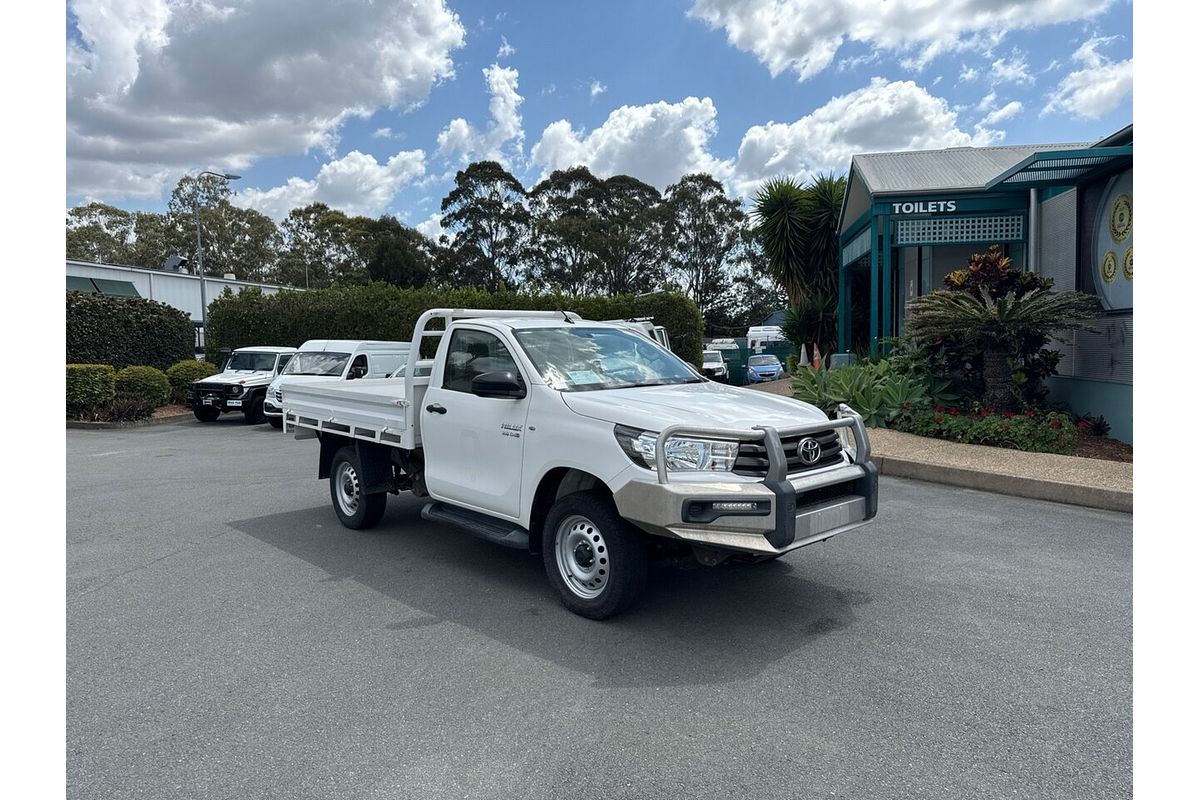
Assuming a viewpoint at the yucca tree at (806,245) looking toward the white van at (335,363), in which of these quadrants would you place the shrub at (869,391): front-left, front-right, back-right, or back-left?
front-left

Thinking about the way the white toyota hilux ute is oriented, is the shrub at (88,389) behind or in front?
behind

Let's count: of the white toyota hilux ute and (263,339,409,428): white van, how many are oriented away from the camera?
0

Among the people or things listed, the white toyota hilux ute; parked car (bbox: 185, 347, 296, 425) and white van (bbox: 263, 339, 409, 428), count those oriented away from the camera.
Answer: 0

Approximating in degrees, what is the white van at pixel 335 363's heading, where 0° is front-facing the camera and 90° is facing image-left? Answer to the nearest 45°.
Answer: approximately 45°

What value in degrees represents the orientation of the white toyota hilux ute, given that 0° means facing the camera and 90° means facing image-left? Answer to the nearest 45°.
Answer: approximately 315°

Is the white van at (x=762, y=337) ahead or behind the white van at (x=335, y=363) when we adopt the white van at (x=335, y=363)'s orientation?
behind

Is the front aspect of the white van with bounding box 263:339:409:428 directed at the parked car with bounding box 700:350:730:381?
no

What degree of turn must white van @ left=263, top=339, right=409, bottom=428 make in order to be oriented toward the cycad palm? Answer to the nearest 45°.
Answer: approximately 90° to its left

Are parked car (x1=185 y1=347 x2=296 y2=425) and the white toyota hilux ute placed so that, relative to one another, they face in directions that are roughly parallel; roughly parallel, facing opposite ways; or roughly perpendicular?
roughly perpendicular

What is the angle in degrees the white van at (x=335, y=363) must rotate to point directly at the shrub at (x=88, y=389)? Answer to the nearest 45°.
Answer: approximately 90° to its right

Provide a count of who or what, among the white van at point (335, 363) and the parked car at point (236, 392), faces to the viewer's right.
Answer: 0

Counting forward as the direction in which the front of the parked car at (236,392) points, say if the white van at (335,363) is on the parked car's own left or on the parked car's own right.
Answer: on the parked car's own left

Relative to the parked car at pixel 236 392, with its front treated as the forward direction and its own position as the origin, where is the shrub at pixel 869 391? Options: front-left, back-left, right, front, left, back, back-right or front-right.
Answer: left

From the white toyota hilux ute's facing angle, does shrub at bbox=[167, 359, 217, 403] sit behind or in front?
behind

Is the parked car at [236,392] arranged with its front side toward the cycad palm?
no

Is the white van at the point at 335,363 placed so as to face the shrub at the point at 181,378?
no

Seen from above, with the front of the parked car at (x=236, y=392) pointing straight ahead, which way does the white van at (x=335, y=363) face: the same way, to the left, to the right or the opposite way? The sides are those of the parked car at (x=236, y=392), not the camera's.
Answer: the same way

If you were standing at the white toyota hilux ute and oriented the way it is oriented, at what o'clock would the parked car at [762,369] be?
The parked car is roughly at 8 o'clock from the white toyota hilux ute.

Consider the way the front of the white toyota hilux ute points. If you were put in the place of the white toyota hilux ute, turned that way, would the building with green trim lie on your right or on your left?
on your left
